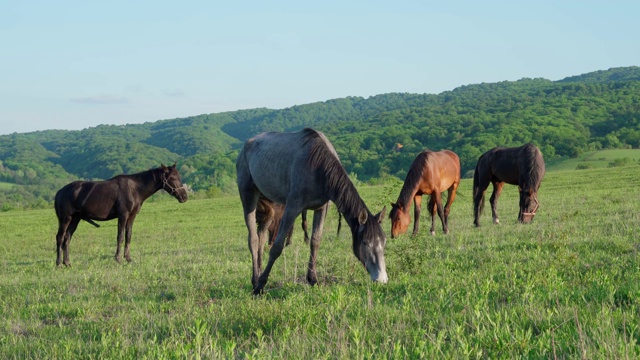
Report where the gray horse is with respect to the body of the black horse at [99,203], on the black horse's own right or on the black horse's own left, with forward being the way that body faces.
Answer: on the black horse's own right

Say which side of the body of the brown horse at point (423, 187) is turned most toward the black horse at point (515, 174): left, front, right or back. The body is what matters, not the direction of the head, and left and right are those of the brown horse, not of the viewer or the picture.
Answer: back

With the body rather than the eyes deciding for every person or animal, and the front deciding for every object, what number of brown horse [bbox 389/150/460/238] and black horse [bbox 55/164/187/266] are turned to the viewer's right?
1

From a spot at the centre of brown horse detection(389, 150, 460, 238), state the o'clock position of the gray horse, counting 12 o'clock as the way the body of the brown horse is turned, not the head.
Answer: The gray horse is roughly at 11 o'clock from the brown horse.

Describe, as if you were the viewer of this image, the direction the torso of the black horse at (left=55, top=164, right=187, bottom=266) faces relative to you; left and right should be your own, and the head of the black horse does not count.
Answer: facing to the right of the viewer

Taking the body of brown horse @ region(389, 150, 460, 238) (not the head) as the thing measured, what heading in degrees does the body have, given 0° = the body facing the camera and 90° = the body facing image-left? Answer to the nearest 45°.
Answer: approximately 45°

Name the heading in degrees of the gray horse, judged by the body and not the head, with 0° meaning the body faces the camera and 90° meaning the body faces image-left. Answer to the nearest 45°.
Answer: approximately 315°

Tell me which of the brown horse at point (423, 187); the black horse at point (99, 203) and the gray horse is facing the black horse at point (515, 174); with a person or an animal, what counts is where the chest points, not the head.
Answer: the black horse at point (99, 203)

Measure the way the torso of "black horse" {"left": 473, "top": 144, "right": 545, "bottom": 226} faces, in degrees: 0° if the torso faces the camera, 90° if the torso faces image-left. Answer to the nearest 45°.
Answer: approximately 315°

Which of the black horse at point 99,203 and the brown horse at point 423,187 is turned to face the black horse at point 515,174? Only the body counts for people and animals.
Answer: the black horse at point 99,203
